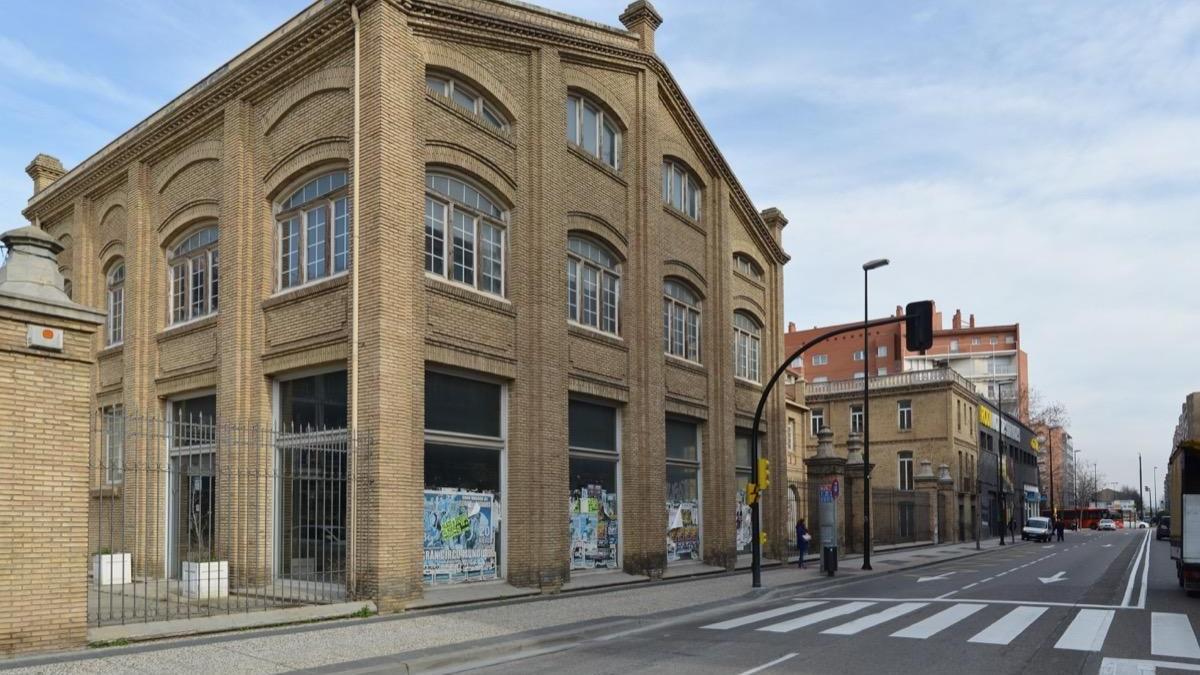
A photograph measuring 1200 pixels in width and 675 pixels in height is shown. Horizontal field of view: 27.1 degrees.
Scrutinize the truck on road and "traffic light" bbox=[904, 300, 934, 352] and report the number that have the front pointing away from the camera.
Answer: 2

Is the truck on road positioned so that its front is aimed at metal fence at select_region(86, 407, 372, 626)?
no

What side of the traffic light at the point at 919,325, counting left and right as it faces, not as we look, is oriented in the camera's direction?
back

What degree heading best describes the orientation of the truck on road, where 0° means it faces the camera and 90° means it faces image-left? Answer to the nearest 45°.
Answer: approximately 180°

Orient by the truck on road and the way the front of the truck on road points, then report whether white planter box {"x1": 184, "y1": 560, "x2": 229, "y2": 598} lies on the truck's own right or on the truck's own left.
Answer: on the truck's own left
